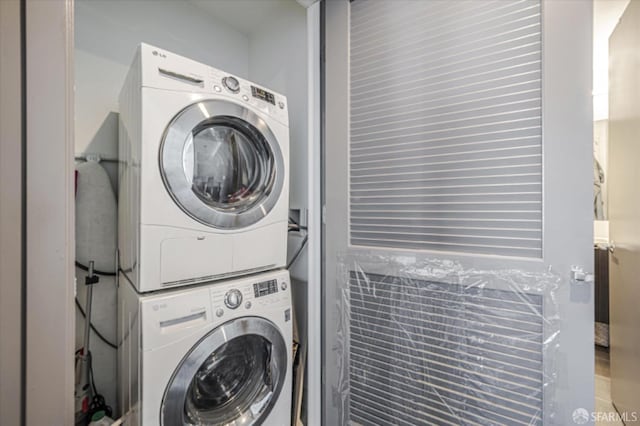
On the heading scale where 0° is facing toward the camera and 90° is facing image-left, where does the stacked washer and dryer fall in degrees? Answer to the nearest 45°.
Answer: approximately 315°

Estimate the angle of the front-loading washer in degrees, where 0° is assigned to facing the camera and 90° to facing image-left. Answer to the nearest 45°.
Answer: approximately 315°
